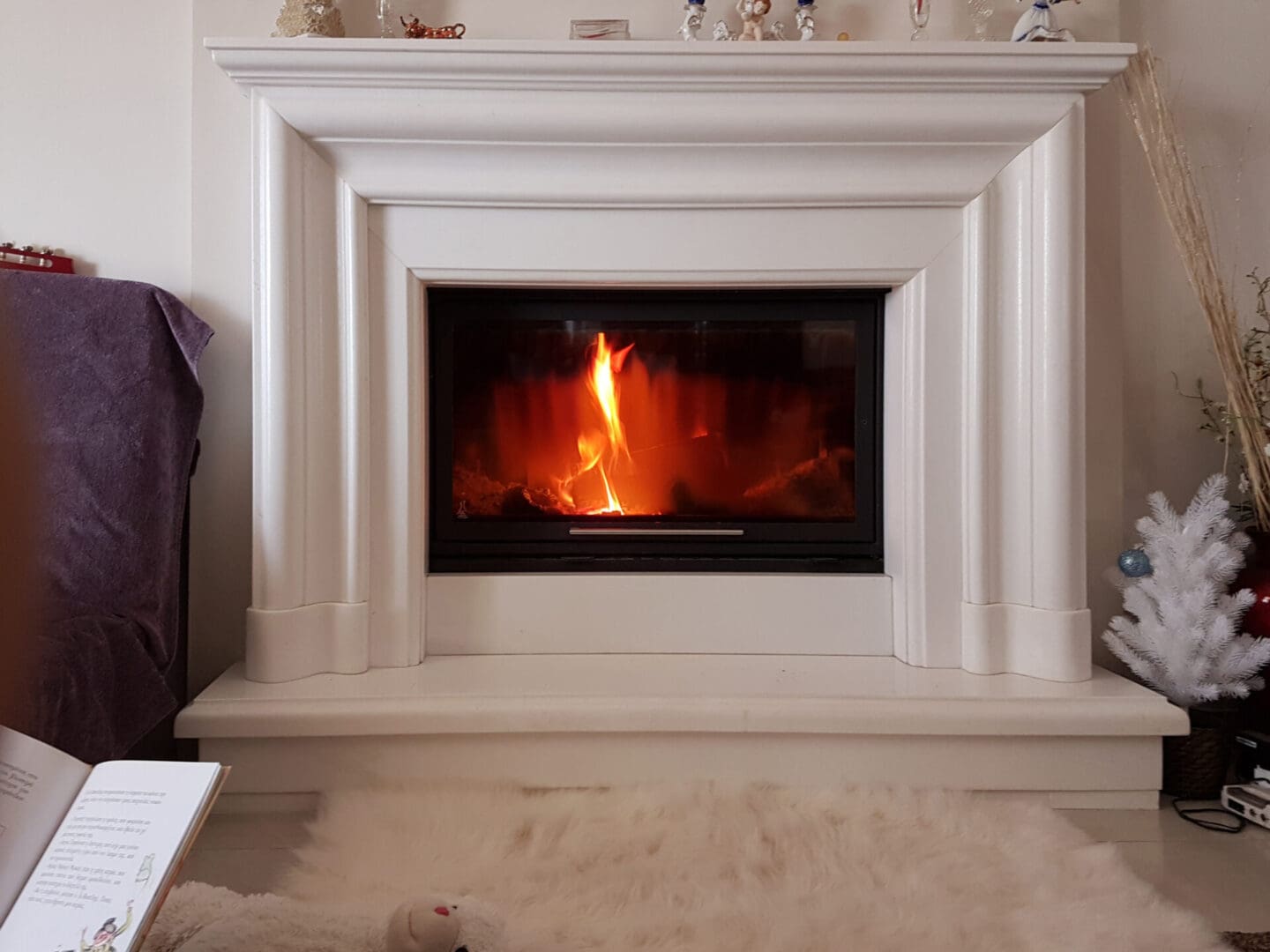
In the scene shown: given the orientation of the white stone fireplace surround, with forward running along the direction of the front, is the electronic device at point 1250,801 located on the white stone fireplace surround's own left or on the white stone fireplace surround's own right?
on the white stone fireplace surround's own left

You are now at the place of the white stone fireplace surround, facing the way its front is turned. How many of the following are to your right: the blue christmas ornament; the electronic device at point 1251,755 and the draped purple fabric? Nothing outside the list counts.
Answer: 1

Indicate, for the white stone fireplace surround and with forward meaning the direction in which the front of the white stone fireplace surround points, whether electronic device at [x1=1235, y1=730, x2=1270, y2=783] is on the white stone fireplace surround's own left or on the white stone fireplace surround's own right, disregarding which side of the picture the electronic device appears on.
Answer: on the white stone fireplace surround's own left

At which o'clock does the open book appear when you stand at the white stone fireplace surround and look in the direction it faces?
The open book is roughly at 1 o'clock from the white stone fireplace surround.

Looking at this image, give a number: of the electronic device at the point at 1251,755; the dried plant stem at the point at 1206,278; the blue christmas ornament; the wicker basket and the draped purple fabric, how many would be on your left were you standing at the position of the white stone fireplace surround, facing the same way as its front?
4

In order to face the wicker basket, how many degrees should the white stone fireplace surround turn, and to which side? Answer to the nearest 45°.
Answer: approximately 90° to its left

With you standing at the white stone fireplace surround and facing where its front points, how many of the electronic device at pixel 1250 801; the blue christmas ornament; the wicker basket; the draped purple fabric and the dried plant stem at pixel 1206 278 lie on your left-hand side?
4

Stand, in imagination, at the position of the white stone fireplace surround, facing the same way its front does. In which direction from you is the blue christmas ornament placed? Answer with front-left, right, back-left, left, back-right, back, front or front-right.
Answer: left

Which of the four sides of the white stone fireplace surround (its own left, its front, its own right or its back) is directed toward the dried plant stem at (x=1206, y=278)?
left

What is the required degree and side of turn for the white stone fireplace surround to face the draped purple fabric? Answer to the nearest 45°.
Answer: approximately 90° to its right

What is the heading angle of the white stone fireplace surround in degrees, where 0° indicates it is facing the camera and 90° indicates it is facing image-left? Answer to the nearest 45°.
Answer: approximately 0°
